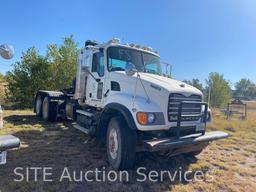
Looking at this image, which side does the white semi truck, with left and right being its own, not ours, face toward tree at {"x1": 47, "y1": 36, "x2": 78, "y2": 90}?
back

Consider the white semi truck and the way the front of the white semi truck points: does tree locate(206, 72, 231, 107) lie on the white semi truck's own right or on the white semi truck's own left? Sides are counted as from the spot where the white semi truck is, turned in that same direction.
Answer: on the white semi truck's own left

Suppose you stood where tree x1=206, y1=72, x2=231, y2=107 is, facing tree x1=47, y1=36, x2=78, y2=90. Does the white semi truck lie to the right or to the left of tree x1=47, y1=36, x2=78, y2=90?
left

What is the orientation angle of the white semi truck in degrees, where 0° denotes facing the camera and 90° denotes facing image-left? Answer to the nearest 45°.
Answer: approximately 315°
